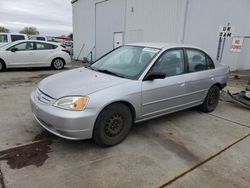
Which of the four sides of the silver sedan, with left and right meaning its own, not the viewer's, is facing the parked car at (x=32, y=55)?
right

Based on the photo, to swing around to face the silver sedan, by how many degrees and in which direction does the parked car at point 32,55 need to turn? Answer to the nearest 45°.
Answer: approximately 90° to its left

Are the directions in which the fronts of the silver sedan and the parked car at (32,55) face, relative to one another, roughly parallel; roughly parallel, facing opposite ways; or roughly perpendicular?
roughly parallel

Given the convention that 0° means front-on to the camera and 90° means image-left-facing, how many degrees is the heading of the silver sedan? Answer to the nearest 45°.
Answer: approximately 45°

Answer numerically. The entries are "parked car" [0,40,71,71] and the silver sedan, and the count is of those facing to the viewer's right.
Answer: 0

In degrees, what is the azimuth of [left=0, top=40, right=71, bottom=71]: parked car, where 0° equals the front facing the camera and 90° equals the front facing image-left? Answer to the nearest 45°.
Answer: approximately 90°
